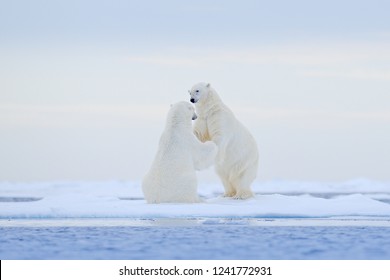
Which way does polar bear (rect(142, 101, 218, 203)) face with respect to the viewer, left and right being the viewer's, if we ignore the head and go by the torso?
facing away from the viewer and to the right of the viewer

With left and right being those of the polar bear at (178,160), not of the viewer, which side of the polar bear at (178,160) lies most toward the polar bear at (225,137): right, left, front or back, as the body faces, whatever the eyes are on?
front
